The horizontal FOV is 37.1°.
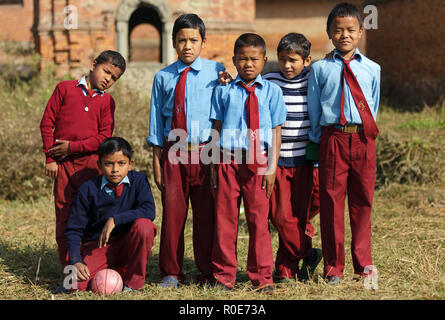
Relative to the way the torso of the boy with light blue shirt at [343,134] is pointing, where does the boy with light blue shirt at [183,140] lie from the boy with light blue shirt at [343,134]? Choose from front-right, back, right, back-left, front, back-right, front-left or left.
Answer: right

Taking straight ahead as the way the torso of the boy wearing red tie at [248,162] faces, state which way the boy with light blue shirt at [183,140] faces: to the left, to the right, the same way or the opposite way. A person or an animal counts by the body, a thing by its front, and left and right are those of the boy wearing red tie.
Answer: the same way

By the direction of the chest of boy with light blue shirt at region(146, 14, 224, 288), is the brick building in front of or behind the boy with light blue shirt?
behind

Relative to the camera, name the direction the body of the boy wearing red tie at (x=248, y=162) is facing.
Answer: toward the camera

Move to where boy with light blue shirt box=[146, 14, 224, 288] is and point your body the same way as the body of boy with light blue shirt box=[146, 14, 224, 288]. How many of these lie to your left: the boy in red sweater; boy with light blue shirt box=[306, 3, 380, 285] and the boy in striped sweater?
2

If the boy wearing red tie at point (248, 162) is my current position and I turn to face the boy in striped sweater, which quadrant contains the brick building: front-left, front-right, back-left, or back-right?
front-left

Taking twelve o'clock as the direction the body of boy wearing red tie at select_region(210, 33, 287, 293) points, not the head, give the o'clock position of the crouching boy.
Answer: The crouching boy is roughly at 3 o'clock from the boy wearing red tie.

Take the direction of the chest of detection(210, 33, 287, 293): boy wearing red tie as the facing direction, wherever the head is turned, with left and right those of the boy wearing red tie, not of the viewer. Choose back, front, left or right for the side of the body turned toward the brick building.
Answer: back

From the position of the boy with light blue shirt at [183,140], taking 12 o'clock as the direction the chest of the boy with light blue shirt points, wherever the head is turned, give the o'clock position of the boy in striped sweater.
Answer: The boy in striped sweater is roughly at 9 o'clock from the boy with light blue shirt.

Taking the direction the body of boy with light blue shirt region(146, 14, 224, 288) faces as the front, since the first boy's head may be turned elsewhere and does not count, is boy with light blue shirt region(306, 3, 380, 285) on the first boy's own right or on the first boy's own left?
on the first boy's own left

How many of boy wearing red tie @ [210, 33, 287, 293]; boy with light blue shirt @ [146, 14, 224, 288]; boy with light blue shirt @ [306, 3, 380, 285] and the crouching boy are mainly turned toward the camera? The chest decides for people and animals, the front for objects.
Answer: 4

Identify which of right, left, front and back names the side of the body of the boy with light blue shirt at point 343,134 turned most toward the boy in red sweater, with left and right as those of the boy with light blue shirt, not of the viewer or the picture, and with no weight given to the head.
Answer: right

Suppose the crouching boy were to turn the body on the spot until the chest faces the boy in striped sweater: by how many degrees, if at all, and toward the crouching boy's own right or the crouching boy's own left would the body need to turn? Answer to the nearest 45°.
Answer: approximately 90° to the crouching boy's own left

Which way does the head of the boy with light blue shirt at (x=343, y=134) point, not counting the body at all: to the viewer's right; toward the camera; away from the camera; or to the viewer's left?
toward the camera

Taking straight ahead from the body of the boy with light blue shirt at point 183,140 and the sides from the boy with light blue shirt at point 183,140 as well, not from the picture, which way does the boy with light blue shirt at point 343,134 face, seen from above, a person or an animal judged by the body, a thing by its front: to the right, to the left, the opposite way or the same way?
the same way

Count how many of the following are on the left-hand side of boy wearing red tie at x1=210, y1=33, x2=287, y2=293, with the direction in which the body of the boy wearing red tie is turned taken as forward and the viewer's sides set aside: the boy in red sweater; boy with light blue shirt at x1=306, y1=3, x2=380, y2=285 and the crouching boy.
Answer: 1

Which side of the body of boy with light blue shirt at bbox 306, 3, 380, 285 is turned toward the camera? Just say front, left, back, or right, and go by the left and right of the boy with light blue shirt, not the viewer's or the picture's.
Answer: front
